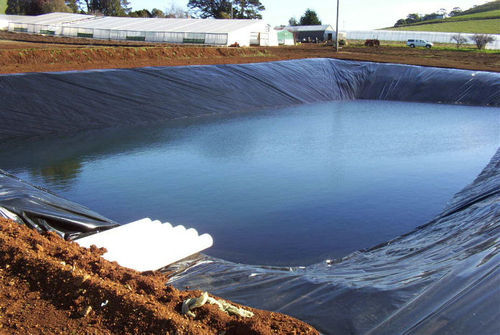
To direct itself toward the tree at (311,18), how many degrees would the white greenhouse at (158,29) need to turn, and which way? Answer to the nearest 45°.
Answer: approximately 90° to its left

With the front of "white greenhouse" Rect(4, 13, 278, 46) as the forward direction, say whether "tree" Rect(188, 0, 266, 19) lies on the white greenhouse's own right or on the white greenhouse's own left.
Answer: on the white greenhouse's own left

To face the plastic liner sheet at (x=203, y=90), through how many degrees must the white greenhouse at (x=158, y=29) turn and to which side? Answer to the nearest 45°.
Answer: approximately 45° to its right

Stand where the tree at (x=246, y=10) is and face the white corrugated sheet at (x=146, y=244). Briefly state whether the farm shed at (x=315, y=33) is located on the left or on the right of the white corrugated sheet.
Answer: left

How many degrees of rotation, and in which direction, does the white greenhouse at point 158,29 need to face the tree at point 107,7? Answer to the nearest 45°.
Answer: approximately 135° to its left

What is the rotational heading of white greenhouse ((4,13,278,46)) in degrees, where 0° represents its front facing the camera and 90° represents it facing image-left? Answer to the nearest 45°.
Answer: approximately 315°

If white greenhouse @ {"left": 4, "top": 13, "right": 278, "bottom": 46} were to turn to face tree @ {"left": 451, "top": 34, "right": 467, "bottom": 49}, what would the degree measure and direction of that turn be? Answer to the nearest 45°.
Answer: approximately 45° to its left
